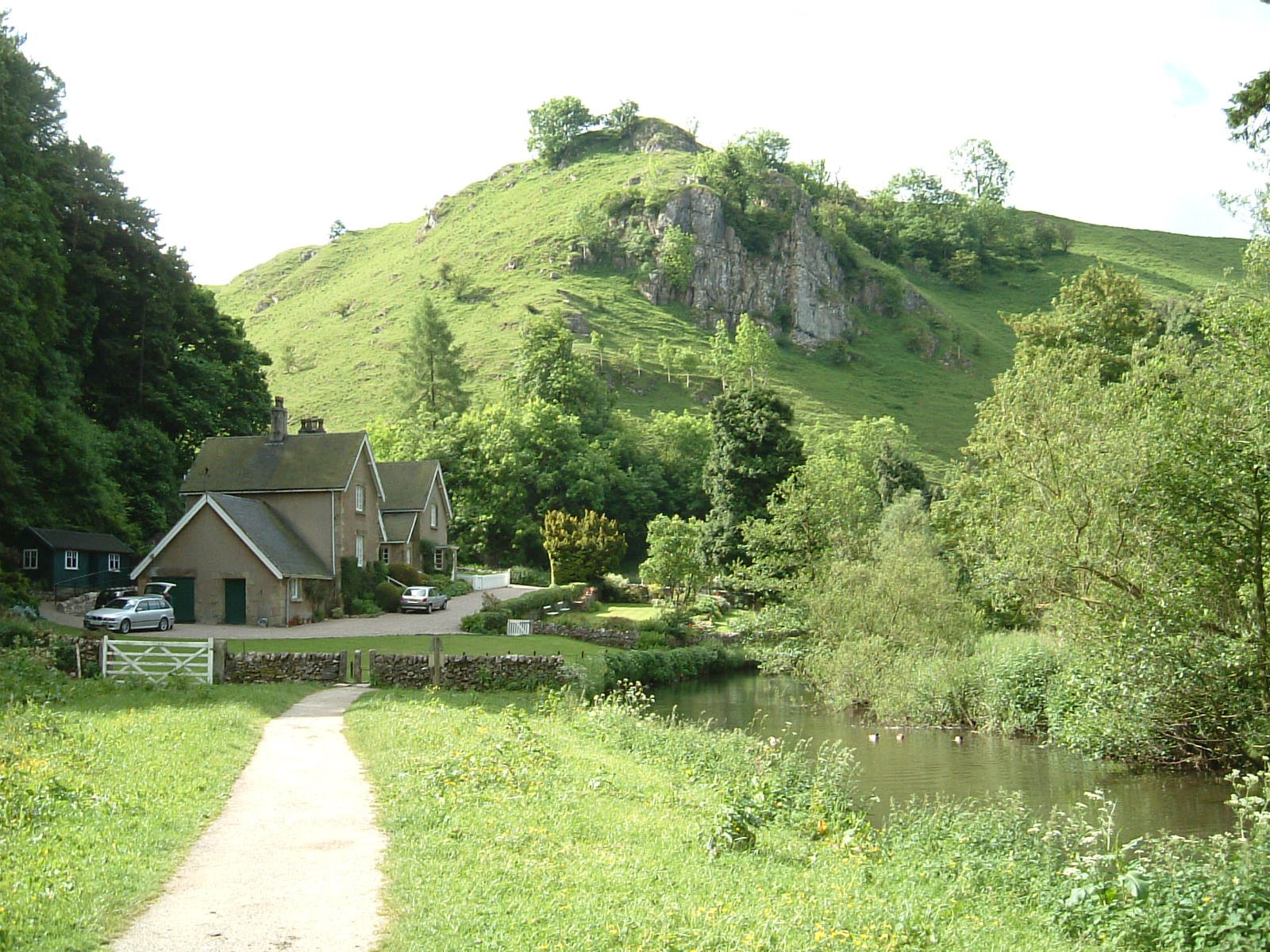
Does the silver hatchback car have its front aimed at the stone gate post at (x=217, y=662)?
no

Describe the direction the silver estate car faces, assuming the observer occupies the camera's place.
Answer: facing the viewer and to the left of the viewer

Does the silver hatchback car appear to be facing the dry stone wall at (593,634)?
no

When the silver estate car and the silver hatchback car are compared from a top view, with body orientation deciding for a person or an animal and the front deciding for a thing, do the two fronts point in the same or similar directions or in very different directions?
very different directions

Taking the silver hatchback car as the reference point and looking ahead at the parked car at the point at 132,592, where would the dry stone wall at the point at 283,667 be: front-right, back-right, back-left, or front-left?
front-left

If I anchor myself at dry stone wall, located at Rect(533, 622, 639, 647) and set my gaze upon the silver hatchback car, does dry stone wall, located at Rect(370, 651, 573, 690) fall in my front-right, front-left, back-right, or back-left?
back-left

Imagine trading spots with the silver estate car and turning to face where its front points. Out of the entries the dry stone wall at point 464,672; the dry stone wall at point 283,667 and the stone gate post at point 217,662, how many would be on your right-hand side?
0

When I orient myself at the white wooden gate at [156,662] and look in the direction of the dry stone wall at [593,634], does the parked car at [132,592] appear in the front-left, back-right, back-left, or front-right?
front-left

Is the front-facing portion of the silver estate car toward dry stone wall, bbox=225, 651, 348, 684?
no

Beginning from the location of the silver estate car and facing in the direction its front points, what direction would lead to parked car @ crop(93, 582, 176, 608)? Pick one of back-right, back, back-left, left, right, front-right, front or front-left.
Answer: back-right

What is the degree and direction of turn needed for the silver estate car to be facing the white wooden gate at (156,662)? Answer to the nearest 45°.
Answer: approximately 45° to its left

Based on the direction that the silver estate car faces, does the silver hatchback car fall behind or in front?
behind
